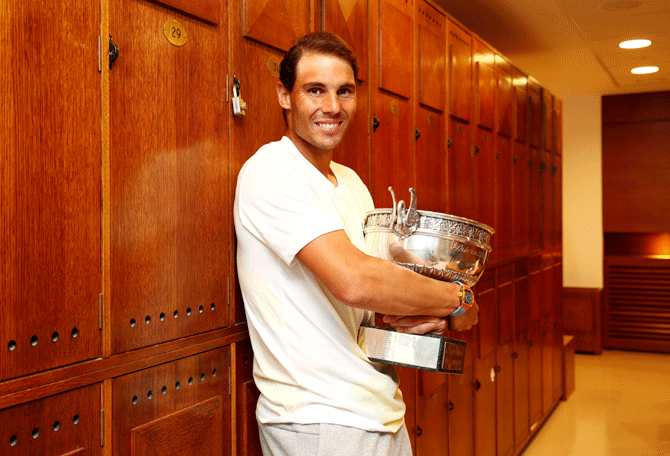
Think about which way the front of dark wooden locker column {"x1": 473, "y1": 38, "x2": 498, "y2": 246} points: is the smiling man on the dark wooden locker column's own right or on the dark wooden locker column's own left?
on the dark wooden locker column's own right

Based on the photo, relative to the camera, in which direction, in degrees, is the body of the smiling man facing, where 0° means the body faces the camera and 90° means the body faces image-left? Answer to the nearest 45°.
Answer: approximately 315°

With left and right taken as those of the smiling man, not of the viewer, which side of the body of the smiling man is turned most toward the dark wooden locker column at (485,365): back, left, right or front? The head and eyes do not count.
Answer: left

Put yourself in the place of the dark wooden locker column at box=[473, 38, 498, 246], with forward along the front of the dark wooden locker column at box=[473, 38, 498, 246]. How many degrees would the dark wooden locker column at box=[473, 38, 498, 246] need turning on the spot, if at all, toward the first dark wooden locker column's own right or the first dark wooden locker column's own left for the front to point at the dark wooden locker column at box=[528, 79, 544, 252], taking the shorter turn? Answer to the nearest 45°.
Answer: approximately 135° to the first dark wooden locker column's own left

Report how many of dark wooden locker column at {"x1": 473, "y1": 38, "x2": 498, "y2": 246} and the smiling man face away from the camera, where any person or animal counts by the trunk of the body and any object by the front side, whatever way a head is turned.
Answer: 0

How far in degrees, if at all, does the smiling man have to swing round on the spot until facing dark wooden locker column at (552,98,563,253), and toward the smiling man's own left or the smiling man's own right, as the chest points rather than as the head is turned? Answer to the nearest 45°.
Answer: approximately 90° to the smiling man's own left

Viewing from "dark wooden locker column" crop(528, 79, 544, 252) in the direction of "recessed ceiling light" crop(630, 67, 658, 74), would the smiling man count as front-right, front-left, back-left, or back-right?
back-right

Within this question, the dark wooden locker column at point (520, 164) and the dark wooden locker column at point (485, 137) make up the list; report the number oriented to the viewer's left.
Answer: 0

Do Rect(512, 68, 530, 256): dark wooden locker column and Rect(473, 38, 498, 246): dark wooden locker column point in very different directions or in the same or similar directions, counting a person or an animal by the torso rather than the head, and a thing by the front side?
same or similar directions

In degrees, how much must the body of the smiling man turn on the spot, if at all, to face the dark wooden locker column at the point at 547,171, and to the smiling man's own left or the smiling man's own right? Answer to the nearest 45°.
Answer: approximately 90° to the smiling man's own left

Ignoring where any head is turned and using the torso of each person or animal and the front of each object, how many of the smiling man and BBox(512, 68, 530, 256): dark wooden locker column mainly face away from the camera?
0

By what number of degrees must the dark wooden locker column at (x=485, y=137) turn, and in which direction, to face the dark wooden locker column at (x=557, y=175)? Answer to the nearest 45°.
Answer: approximately 135° to its left

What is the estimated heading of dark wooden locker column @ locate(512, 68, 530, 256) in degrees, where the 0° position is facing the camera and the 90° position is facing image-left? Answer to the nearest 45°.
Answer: approximately 315°
